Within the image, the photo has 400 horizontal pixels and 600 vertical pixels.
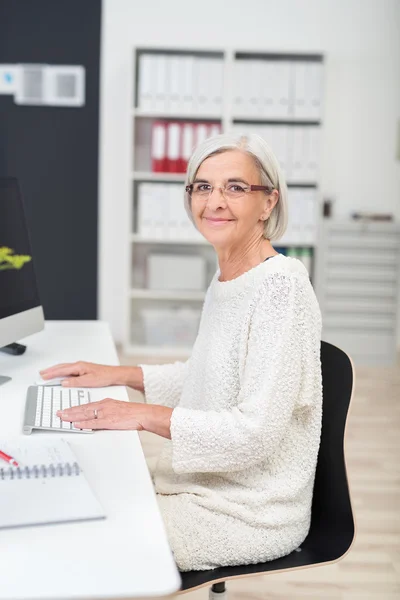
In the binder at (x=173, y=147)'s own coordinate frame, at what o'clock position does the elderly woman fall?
The elderly woman is roughly at 12 o'clock from the binder.

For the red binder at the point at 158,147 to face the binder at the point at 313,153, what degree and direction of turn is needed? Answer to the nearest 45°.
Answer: approximately 90° to its left

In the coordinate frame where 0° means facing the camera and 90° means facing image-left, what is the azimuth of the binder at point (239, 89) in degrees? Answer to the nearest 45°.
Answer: approximately 0°

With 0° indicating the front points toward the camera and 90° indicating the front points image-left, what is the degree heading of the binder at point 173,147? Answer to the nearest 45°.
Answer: approximately 0°

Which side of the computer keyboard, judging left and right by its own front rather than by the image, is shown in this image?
right
